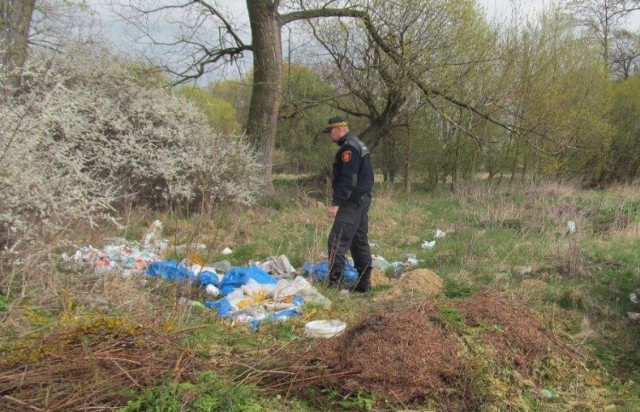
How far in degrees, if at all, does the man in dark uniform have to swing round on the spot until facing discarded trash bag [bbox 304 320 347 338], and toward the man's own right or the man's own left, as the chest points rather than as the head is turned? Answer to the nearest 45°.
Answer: approximately 90° to the man's own left

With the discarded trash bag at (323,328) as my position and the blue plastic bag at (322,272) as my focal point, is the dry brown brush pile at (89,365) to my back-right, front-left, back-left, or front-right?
back-left

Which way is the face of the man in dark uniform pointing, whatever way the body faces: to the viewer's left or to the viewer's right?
to the viewer's left

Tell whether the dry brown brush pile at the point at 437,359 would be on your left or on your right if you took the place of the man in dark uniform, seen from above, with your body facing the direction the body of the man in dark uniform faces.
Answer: on your left

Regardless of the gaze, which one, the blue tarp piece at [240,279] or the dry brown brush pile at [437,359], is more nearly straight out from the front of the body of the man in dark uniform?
the blue tarp piece

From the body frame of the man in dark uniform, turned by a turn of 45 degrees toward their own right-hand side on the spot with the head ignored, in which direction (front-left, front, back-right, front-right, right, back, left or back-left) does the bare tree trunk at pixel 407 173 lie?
front-right

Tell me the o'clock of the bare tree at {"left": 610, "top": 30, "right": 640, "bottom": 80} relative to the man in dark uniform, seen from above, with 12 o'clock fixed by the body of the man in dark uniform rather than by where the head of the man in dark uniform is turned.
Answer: The bare tree is roughly at 4 o'clock from the man in dark uniform.

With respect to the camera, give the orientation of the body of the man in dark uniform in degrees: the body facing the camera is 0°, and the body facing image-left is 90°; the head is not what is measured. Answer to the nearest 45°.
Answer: approximately 90°

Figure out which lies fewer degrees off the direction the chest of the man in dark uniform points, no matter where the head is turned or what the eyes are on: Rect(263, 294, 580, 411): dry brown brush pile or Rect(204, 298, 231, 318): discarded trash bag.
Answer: the discarded trash bag

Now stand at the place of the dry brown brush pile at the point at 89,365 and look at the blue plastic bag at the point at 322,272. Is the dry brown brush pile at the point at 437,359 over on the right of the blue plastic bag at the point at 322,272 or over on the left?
right

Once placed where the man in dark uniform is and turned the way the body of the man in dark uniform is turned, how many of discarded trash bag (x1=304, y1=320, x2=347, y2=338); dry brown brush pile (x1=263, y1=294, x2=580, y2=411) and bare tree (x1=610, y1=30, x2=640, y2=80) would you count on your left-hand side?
2

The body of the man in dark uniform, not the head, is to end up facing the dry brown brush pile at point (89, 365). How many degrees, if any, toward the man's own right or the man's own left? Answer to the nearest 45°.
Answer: approximately 45° to the man's own left
